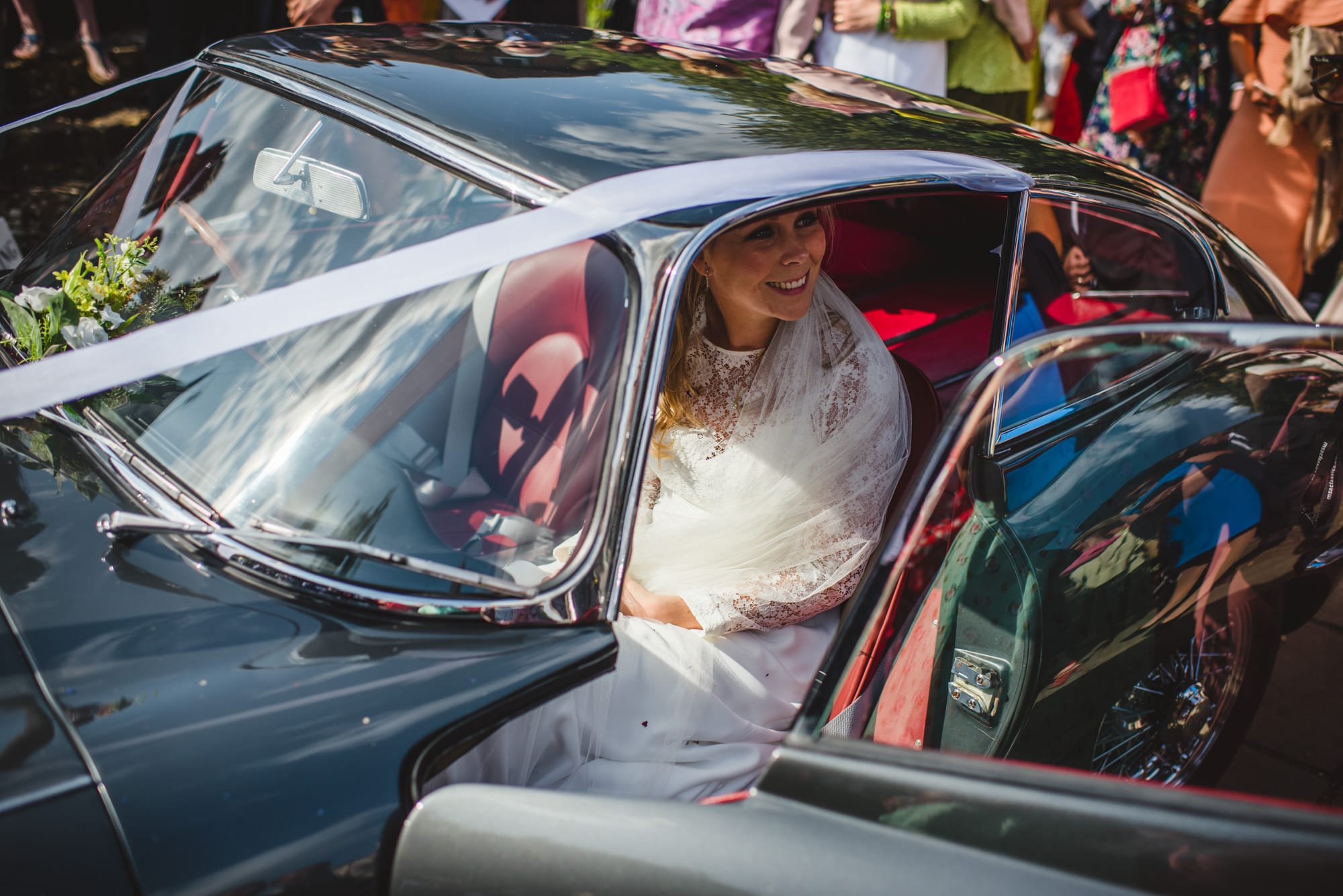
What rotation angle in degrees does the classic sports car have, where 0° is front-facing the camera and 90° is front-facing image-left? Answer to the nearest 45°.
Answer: approximately 45°

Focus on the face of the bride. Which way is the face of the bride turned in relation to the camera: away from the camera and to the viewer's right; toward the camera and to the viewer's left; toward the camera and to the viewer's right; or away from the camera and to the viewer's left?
toward the camera and to the viewer's right

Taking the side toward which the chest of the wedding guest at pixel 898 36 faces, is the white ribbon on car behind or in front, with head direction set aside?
in front

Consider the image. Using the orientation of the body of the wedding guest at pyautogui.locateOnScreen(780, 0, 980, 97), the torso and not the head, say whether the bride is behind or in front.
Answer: in front

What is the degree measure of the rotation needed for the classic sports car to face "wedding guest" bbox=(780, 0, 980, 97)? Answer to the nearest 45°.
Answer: approximately 135° to its right

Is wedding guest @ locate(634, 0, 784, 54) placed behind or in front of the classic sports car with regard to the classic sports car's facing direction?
behind

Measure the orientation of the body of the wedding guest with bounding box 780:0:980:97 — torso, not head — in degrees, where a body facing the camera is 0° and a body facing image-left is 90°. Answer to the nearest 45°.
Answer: approximately 45°

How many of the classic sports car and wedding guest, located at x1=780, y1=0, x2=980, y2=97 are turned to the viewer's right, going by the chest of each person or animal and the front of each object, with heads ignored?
0

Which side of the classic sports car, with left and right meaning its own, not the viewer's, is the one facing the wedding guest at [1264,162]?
back
